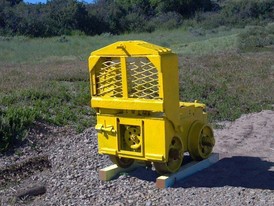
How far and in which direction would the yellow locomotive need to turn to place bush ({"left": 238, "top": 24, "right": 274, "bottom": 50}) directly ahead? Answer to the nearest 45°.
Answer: approximately 135° to its right

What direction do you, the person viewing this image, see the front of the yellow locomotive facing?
facing the viewer and to the left of the viewer

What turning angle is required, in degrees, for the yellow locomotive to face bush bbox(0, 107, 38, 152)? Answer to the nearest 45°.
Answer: approximately 90° to its right
